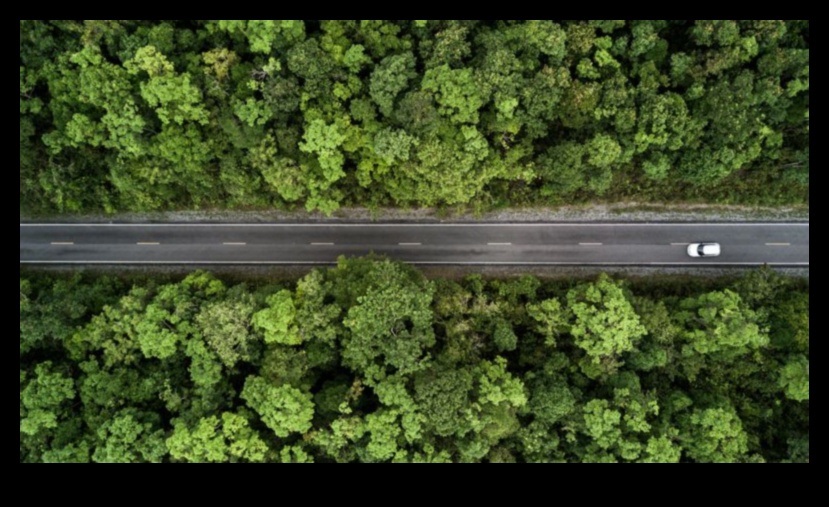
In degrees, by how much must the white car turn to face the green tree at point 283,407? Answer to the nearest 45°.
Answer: approximately 45° to its left

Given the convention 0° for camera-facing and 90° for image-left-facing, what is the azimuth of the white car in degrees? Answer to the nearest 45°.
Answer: approximately 90°
